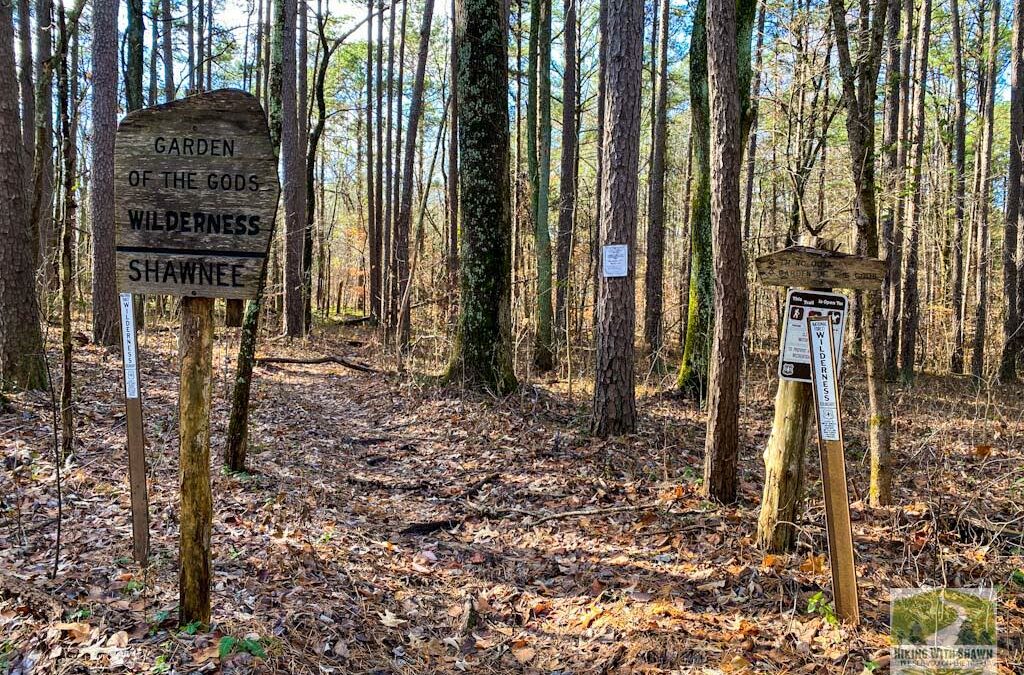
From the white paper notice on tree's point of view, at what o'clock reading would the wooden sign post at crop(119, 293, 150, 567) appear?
The wooden sign post is roughly at 1 o'clock from the white paper notice on tree.

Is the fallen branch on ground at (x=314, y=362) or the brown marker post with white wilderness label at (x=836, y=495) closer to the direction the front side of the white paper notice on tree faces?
the brown marker post with white wilderness label

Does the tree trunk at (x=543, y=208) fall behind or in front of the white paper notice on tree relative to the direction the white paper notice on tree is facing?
behind

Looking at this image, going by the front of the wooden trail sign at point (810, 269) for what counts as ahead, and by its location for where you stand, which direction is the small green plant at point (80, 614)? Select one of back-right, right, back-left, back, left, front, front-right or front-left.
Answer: front-right

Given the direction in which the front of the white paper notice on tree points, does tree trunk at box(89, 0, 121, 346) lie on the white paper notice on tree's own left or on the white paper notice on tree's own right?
on the white paper notice on tree's own right

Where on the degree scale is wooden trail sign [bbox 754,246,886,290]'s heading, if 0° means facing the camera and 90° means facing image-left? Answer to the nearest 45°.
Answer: approximately 0°

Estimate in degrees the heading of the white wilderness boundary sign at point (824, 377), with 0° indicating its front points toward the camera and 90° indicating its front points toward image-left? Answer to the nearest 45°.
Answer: approximately 0°

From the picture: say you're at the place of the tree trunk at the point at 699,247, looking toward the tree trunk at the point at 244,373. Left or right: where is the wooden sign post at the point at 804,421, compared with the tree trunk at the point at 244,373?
left
